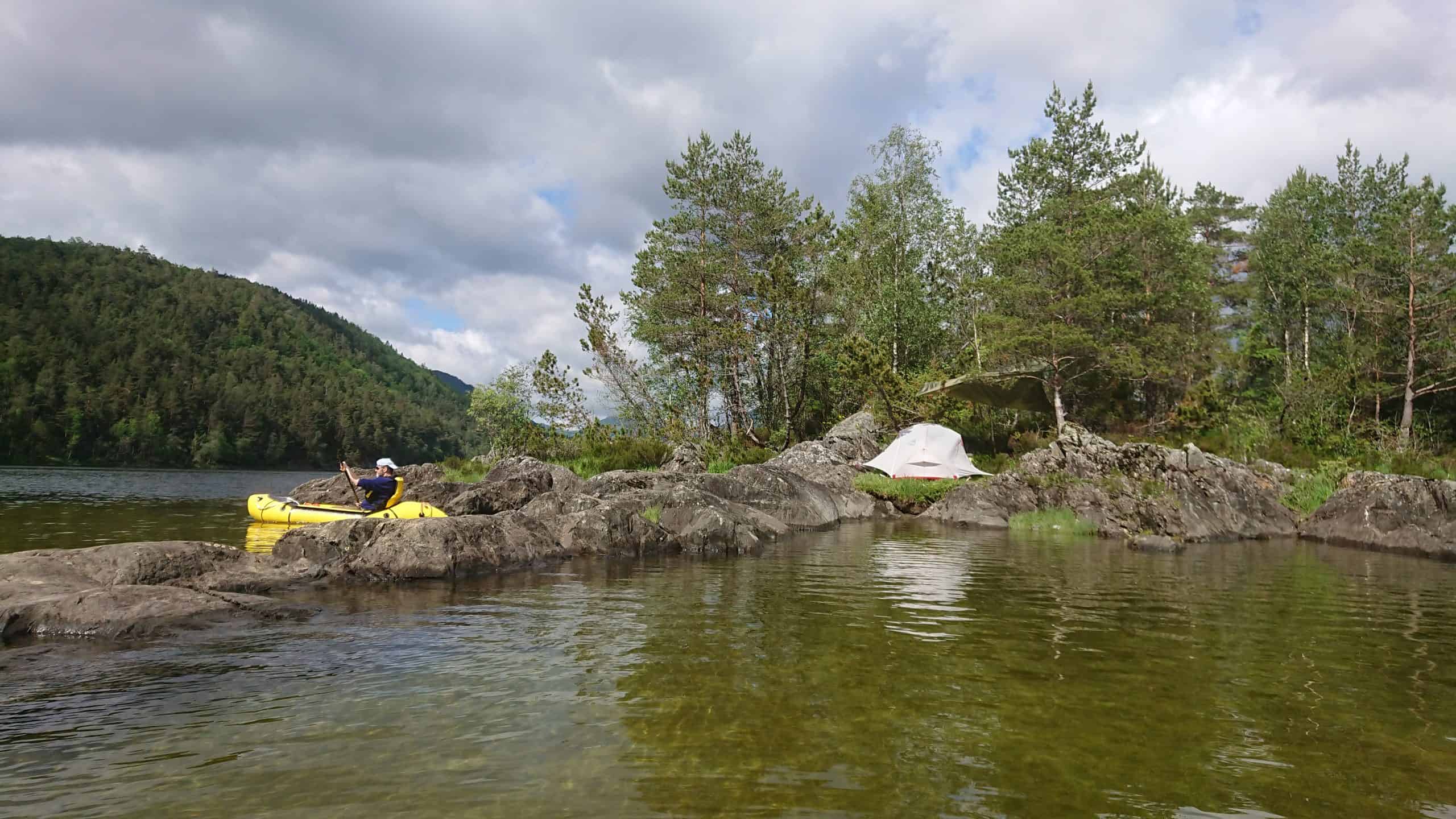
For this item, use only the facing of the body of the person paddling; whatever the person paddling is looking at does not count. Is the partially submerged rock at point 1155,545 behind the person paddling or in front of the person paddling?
behind

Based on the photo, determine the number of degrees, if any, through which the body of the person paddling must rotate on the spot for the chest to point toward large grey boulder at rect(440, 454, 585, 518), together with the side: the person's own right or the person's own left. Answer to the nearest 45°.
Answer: approximately 135° to the person's own right

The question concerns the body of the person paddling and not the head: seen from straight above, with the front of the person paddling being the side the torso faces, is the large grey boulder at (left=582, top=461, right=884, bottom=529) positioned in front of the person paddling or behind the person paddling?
behind

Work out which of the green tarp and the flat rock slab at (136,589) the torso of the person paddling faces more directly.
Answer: the flat rock slab

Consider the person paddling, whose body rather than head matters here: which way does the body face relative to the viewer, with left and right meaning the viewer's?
facing to the left of the viewer

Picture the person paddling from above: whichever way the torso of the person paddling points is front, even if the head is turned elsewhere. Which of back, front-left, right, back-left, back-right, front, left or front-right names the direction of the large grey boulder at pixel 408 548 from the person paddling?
left

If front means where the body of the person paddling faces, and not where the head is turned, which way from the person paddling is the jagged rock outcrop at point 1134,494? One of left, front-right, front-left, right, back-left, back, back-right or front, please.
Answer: back

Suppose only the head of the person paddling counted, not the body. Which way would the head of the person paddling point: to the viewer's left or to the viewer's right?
to the viewer's left

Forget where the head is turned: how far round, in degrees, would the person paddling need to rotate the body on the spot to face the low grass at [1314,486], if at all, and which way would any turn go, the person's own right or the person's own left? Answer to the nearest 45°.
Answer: approximately 180°

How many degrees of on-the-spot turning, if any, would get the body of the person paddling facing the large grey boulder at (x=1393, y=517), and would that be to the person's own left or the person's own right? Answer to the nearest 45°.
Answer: approximately 180°
